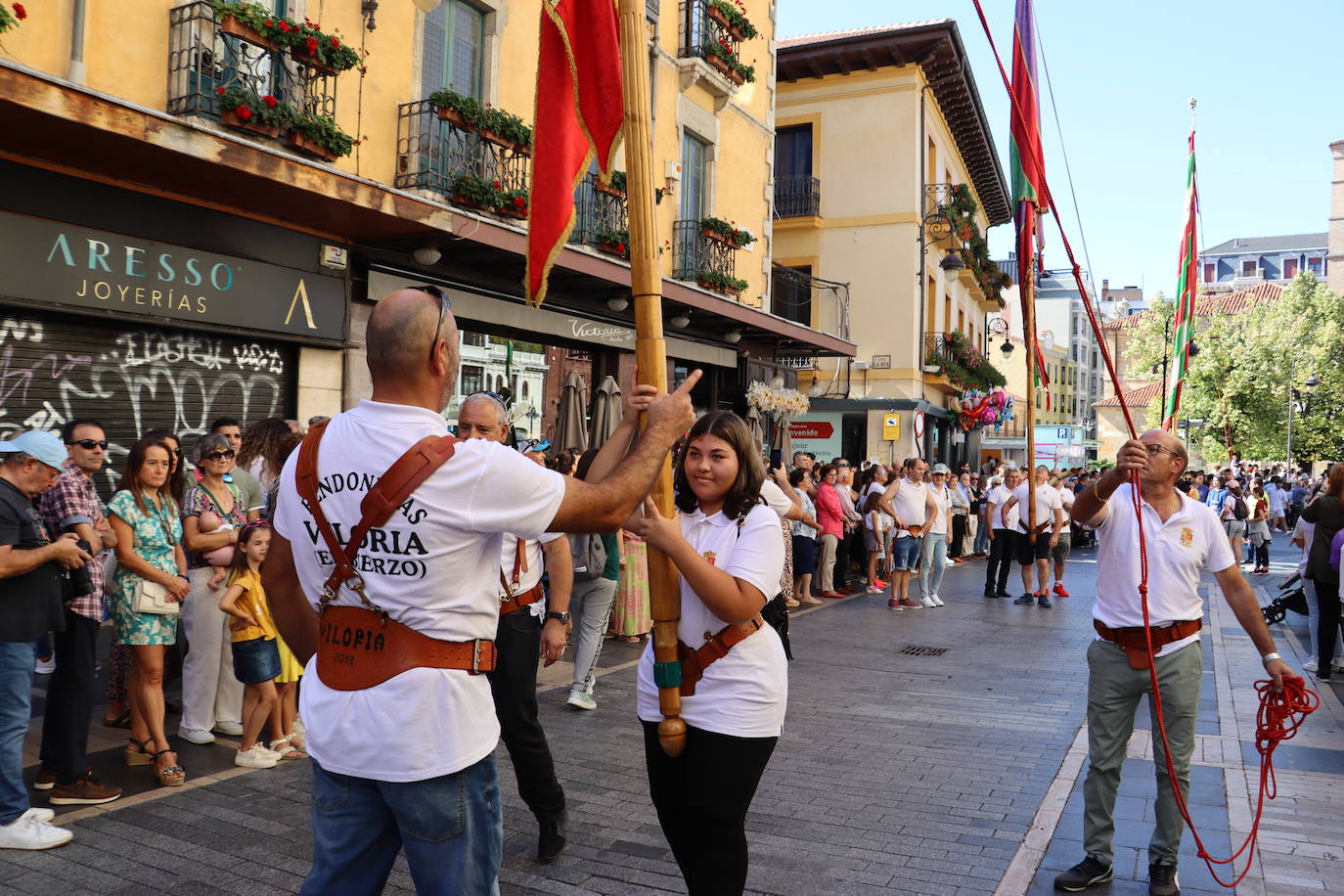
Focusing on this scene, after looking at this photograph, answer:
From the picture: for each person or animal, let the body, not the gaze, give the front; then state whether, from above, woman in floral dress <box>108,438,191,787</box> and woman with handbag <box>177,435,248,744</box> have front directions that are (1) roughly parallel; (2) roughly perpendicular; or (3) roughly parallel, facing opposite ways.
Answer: roughly parallel

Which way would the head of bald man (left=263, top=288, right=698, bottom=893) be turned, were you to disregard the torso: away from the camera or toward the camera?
away from the camera

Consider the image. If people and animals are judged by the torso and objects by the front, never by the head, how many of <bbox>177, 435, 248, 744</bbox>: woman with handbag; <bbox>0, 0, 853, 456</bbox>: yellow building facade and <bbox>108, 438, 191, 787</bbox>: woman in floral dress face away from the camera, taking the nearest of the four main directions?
0

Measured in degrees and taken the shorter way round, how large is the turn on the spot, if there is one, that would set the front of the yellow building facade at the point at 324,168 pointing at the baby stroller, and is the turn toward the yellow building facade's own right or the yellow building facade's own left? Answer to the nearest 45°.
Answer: approximately 45° to the yellow building facade's own left

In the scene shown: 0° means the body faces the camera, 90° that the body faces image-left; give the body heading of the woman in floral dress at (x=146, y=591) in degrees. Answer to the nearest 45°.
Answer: approximately 315°

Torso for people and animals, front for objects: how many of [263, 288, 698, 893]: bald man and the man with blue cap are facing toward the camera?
0

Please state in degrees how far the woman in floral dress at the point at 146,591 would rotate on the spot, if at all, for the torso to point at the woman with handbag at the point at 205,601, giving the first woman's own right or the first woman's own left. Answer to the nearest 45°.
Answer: approximately 90° to the first woman's own left

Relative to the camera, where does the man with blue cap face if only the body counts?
to the viewer's right

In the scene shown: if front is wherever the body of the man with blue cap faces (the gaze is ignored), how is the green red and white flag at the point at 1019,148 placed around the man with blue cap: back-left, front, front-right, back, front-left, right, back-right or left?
front

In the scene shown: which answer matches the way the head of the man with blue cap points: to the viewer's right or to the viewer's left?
to the viewer's right

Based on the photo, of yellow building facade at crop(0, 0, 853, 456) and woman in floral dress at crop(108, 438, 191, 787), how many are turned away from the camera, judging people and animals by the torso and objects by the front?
0

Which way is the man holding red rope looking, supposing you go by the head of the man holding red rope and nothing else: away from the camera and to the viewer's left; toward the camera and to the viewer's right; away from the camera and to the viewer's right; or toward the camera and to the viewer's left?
toward the camera and to the viewer's left

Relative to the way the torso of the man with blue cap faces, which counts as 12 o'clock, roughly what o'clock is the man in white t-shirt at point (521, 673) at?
The man in white t-shirt is roughly at 1 o'clock from the man with blue cap.

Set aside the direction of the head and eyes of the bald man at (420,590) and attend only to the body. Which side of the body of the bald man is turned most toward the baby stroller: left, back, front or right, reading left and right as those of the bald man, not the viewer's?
front
